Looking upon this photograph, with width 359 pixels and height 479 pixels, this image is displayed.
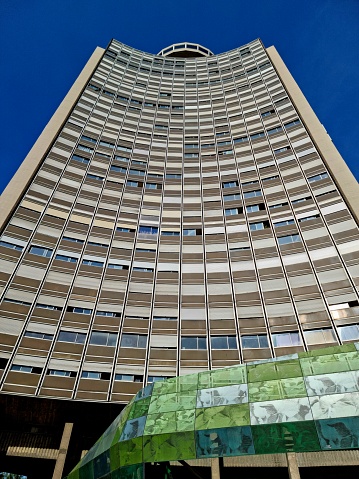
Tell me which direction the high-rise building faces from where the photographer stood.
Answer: facing the viewer
